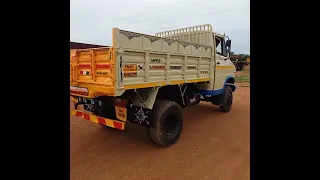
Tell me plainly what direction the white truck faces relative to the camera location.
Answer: facing away from the viewer and to the right of the viewer
